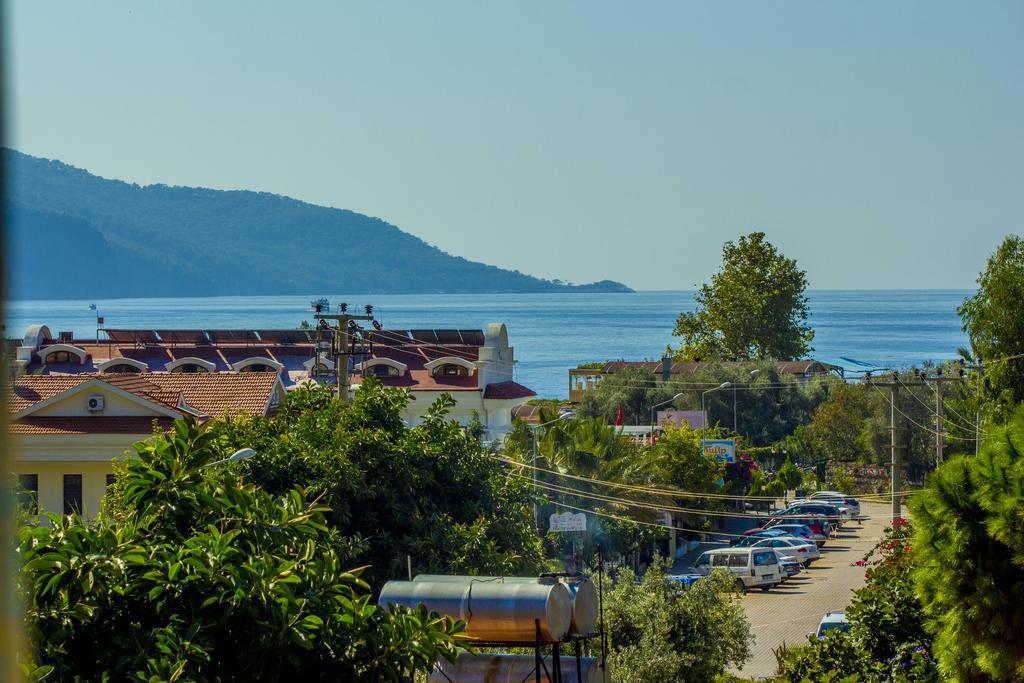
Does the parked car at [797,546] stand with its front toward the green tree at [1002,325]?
no

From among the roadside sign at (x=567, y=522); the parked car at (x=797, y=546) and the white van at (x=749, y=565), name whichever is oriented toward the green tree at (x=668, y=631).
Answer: the roadside sign

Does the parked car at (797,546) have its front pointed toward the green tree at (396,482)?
no

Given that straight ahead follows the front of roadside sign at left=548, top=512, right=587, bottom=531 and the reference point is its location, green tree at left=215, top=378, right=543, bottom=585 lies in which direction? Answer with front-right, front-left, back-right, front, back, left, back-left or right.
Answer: front

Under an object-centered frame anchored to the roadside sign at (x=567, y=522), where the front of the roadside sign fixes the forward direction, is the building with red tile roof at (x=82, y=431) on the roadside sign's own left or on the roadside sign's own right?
on the roadside sign's own right

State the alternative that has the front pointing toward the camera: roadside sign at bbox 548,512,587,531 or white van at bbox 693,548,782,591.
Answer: the roadside sign

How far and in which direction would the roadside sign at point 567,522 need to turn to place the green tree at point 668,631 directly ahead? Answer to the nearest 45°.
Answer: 0° — it already faces it

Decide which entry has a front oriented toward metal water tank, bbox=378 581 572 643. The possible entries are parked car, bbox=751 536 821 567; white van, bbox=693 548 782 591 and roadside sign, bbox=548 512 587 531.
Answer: the roadside sign

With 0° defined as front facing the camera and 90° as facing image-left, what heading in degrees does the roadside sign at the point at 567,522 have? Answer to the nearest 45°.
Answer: approximately 0°

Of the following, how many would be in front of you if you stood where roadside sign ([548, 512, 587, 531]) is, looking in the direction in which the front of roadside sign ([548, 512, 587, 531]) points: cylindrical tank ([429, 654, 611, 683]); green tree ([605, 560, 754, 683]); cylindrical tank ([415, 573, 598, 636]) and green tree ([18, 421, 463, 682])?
4

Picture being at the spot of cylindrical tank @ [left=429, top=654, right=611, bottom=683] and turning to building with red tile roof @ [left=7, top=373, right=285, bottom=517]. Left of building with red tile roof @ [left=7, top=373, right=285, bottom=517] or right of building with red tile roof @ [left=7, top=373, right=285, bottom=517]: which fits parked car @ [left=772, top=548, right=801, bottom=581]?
right
